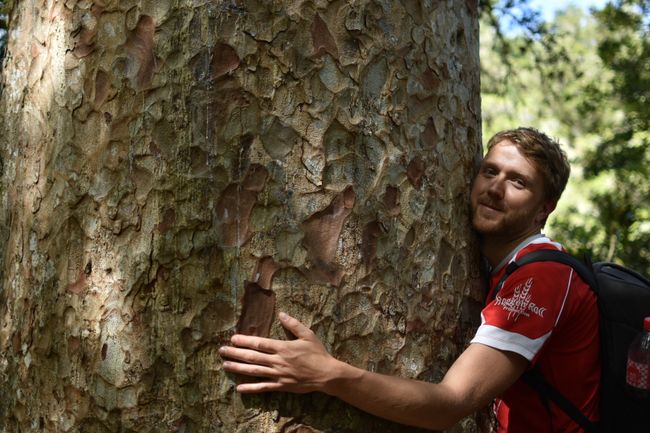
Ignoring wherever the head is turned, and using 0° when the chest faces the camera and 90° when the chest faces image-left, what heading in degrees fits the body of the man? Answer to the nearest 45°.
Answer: approximately 90°
